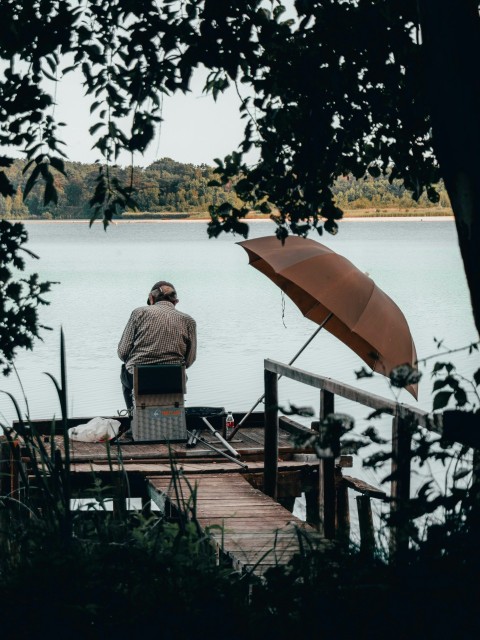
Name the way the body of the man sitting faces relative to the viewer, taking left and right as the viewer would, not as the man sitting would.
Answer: facing away from the viewer

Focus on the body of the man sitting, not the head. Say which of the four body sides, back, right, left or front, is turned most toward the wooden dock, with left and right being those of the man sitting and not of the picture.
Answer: back

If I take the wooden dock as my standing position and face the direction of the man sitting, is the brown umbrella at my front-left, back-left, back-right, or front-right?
front-right

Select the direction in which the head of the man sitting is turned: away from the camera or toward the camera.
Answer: away from the camera
